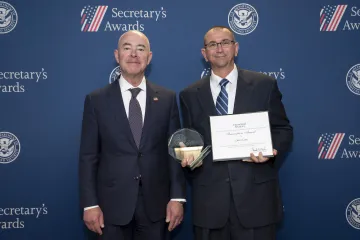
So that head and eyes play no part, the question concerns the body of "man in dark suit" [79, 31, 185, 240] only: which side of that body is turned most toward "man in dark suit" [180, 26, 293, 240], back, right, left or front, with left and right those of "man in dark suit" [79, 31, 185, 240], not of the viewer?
left

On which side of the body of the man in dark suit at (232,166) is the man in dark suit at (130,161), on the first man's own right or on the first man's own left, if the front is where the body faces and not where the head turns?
on the first man's own right

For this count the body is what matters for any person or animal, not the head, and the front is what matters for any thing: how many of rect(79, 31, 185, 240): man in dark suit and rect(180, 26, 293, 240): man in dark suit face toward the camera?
2

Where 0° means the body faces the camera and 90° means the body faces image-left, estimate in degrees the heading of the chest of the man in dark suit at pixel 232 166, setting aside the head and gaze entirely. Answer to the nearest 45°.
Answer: approximately 0°
